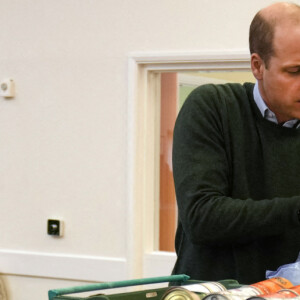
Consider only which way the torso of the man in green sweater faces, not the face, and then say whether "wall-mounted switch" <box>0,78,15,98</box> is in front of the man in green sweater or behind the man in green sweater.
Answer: behind

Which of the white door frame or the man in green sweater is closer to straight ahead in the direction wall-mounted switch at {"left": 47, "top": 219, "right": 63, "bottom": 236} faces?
the man in green sweater

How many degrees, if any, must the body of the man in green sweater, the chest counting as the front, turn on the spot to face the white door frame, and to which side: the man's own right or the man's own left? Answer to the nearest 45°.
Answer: approximately 135° to the man's own left

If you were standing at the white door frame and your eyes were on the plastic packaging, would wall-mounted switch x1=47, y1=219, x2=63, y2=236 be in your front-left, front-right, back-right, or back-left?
back-right

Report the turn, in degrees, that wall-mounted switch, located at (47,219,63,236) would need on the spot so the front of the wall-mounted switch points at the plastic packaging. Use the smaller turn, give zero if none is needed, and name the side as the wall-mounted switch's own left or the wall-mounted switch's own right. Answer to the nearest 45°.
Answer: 0° — it already faces it

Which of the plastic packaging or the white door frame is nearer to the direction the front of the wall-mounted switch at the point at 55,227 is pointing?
the plastic packaging
